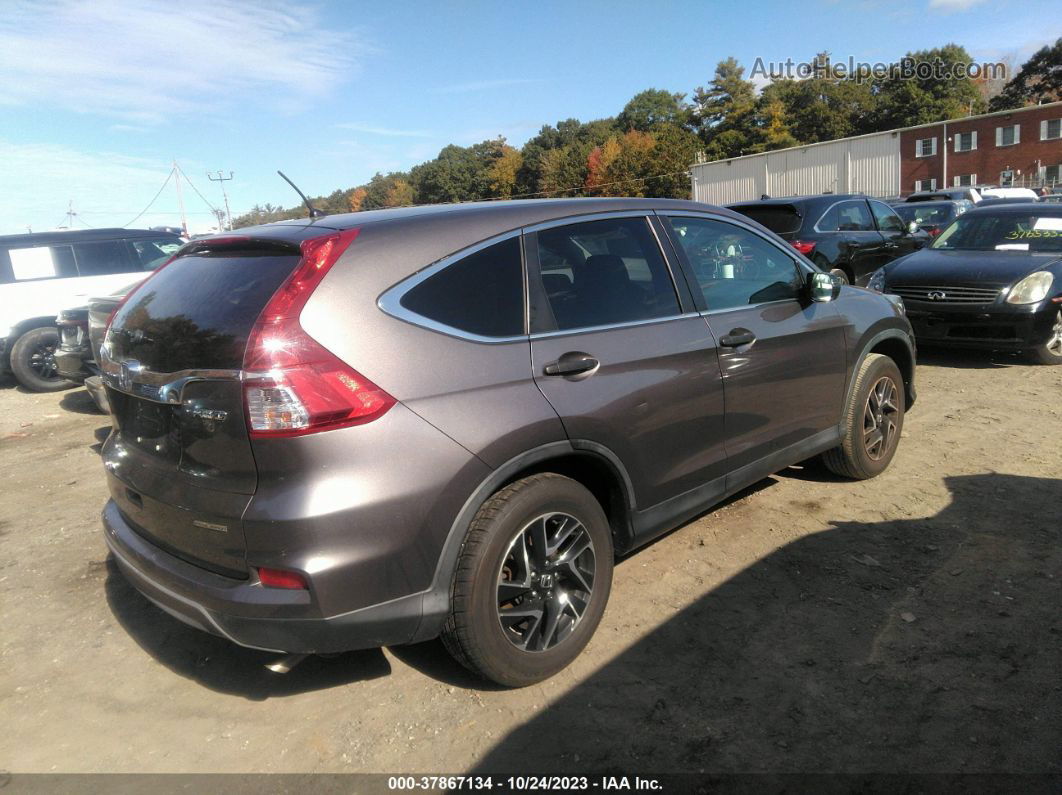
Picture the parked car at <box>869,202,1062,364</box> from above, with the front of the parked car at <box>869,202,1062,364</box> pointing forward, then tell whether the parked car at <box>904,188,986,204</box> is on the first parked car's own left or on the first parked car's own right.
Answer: on the first parked car's own right

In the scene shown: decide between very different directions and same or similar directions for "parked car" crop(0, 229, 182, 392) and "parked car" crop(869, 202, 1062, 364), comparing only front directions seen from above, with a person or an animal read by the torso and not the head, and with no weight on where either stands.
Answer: very different directions

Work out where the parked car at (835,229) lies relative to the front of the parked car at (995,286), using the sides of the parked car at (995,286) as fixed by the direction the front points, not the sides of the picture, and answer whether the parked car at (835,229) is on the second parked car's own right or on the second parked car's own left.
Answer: on the second parked car's own right

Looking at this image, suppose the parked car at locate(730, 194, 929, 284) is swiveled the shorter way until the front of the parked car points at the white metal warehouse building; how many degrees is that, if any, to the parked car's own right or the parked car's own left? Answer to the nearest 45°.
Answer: approximately 45° to the parked car's own left

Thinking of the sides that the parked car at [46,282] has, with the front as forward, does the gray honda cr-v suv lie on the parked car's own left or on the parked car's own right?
on the parked car's own right

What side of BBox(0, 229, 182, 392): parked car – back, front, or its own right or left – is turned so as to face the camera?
right

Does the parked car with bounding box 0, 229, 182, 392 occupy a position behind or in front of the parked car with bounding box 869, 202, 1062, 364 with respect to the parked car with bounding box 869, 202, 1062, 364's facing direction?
in front

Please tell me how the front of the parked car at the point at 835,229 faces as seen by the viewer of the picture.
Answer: facing away from the viewer and to the right of the viewer

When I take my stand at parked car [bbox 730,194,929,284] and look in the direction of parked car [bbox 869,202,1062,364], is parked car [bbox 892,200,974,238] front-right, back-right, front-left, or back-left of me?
back-left

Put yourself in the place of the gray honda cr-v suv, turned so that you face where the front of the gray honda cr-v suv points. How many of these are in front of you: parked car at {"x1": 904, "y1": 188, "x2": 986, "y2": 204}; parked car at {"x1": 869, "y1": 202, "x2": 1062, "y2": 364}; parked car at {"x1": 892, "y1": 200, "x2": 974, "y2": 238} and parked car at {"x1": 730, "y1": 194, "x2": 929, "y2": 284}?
4

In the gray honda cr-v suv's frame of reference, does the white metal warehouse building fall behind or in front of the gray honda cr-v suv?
in front

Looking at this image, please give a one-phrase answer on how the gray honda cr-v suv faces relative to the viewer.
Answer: facing away from the viewer and to the right of the viewer

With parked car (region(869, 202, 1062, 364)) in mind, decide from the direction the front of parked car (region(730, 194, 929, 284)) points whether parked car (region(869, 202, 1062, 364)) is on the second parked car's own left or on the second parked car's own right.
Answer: on the second parked car's own right

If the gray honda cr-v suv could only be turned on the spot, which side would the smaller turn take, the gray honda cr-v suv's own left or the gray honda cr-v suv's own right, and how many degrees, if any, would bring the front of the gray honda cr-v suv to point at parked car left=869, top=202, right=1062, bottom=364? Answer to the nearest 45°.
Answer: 0° — it already faces it

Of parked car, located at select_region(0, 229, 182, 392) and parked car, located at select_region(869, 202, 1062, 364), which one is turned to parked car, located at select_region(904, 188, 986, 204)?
parked car, located at select_region(0, 229, 182, 392)

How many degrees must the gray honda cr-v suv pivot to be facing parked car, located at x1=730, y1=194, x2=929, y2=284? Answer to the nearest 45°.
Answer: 0° — it already faces it
